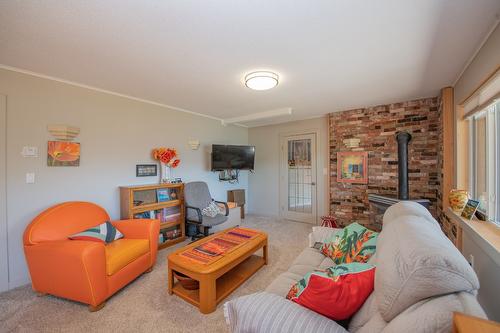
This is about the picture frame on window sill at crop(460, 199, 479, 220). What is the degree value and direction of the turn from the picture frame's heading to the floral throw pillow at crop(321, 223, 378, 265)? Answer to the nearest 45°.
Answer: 0° — it already faces it

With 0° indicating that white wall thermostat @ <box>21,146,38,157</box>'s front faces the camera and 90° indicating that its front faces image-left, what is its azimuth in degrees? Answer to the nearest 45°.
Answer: approximately 0°

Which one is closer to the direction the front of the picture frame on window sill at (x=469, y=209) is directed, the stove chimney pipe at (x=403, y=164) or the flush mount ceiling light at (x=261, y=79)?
the flush mount ceiling light

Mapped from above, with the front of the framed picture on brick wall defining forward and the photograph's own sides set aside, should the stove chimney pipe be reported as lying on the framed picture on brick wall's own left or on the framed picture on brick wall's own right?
on the framed picture on brick wall's own left

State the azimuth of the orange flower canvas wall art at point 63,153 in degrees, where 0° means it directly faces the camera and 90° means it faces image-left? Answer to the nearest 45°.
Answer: approximately 0°
